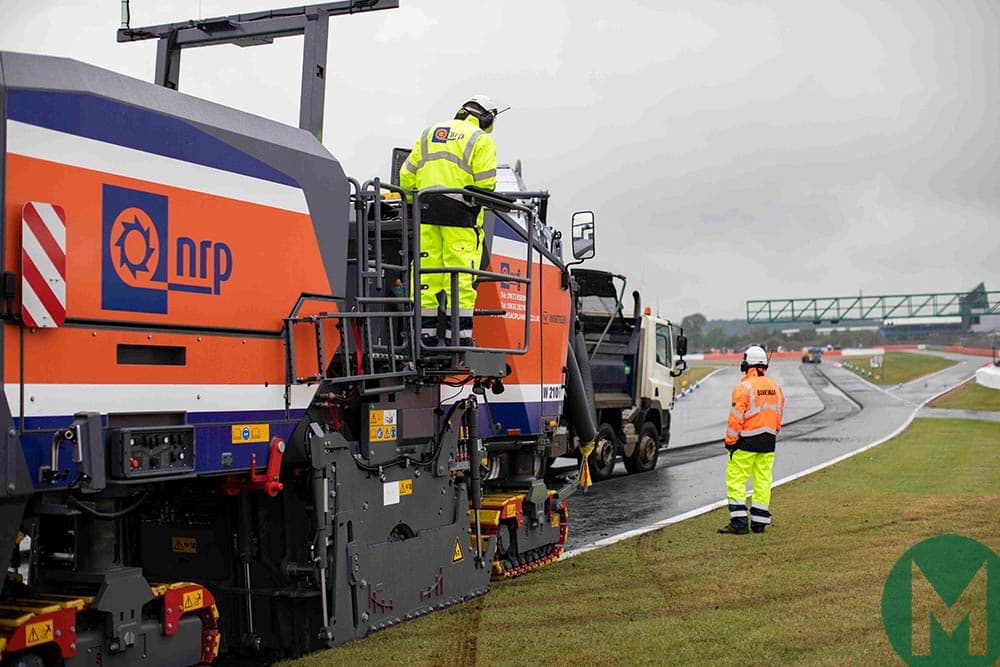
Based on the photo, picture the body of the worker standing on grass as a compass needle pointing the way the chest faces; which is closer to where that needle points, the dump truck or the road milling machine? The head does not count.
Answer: the dump truck

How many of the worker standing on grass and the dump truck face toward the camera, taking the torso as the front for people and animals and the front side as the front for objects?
0

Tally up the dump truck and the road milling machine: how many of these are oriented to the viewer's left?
0

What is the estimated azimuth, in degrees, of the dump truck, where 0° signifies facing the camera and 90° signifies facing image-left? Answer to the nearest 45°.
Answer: approximately 225°

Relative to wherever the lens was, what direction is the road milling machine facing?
facing away from the viewer and to the right of the viewer

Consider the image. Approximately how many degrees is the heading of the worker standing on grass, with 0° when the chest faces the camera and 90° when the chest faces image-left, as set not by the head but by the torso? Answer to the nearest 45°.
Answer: approximately 135°

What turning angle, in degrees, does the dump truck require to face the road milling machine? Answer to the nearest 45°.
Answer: approximately 135° to its right

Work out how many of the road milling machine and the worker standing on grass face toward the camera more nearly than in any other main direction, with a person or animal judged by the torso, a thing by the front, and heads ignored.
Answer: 0

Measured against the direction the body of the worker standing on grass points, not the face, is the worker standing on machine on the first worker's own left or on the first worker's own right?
on the first worker's own left

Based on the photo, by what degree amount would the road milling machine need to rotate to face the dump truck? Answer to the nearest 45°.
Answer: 0° — it already faces it

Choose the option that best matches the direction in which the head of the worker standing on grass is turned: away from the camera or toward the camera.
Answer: away from the camera

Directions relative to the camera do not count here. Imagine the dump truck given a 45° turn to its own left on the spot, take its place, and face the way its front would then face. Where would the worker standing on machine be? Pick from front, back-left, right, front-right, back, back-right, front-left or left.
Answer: back

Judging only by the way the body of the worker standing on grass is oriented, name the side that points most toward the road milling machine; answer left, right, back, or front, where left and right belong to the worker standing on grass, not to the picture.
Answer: left

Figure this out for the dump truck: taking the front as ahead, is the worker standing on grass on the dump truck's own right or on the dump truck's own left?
on the dump truck's own right
